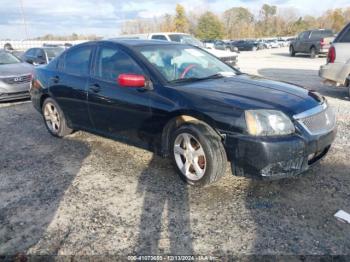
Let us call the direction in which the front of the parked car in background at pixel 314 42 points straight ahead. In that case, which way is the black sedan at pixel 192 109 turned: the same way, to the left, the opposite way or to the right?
the opposite way

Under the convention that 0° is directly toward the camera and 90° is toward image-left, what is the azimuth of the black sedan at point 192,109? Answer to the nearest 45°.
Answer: approximately 315°

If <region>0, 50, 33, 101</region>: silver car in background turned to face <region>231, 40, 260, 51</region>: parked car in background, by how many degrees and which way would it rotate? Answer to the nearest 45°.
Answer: approximately 90° to its left

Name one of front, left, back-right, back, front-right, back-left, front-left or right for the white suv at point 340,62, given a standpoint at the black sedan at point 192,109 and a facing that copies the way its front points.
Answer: left

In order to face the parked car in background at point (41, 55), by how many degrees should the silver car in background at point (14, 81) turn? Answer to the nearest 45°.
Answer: approximately 135° to its left

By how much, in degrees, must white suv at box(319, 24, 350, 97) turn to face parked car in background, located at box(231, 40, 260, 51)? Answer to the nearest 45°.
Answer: approximately 45° to its left

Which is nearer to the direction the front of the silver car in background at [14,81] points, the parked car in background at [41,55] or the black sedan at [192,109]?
the black sedan

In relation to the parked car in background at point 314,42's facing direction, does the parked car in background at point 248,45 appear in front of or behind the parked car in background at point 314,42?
in front
